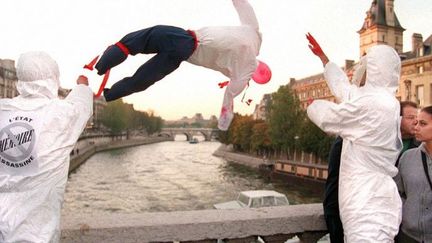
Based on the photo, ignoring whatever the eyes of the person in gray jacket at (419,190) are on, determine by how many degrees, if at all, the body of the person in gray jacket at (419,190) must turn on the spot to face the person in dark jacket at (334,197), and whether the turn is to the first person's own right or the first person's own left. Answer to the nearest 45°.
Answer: approximately 45° to the first person's own right

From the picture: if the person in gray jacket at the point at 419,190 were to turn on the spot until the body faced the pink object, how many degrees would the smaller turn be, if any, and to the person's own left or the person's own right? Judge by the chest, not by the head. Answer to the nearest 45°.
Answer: approximately 45° to the person's own right

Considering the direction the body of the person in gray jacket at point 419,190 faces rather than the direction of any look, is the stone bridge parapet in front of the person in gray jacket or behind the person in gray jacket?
in front

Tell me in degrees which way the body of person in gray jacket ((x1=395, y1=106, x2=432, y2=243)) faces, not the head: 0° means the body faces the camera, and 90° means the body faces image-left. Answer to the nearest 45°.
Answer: approximately 45°

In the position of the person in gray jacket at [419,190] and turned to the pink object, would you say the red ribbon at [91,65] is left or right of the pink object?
left

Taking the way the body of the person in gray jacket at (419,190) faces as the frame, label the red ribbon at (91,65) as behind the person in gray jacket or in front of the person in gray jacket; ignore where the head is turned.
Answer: in front
